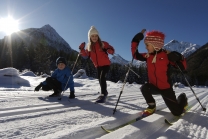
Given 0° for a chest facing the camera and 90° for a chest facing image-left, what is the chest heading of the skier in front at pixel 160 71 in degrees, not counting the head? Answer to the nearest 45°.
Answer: approximately 45°

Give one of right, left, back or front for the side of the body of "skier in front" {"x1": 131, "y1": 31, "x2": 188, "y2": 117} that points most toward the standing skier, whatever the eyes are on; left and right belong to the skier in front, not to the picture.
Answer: right

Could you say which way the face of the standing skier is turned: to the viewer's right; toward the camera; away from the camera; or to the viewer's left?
toward the camera
